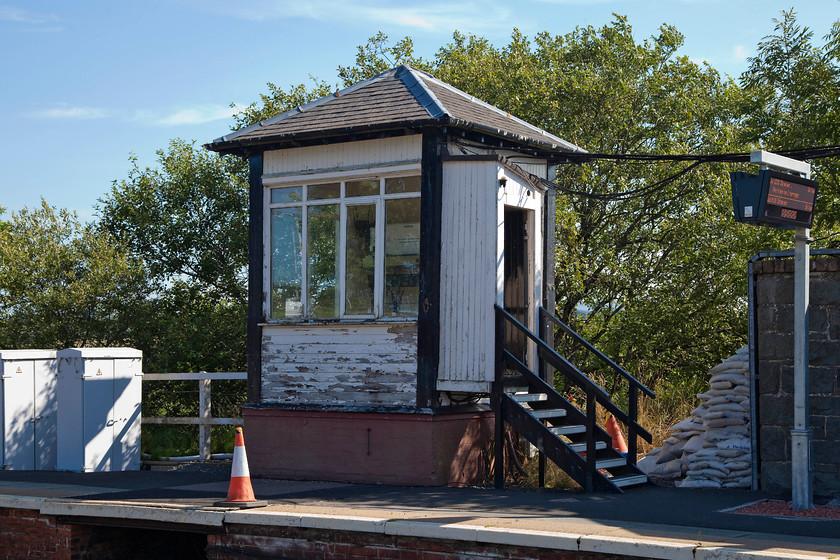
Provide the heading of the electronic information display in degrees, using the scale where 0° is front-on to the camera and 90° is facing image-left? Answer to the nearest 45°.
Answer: approximately 315°

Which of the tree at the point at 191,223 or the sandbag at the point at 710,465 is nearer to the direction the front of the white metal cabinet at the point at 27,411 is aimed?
the sandbag

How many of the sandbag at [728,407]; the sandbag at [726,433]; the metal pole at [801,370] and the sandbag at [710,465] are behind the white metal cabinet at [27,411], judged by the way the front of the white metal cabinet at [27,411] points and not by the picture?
0

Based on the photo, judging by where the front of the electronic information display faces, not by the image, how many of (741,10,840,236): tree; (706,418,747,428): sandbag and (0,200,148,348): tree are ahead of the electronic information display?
0

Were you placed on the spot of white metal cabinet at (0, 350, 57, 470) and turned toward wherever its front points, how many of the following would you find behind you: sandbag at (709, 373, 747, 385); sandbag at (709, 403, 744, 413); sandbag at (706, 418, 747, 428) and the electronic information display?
0

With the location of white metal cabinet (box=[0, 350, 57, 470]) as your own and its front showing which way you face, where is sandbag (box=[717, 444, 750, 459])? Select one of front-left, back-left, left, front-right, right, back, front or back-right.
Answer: front-left

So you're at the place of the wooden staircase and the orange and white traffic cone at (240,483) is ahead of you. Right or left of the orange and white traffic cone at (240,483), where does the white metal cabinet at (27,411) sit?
right

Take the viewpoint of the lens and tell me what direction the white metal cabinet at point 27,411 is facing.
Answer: facing the viewer

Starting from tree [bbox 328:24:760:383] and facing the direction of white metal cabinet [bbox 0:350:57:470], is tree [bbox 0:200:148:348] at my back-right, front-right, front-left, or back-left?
front-right

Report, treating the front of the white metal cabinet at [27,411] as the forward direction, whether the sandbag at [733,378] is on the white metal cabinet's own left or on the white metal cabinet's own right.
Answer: on the white metal cabinet's own left

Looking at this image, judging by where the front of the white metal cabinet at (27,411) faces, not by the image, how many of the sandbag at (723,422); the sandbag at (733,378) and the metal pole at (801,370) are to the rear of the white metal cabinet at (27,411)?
0

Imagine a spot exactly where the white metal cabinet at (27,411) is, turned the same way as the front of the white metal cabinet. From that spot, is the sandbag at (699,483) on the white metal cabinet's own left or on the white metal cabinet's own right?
on the white metal cabinet's own left

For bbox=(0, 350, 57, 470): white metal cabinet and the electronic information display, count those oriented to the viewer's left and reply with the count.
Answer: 0

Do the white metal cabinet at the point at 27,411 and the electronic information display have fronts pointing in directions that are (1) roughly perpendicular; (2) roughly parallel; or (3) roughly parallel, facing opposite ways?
roughly parallel

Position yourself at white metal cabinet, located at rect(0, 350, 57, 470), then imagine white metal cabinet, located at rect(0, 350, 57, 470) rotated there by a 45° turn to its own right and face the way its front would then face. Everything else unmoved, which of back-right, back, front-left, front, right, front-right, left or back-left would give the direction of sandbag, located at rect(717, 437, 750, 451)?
left

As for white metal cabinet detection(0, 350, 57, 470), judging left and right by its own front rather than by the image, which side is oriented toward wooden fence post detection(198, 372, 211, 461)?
left

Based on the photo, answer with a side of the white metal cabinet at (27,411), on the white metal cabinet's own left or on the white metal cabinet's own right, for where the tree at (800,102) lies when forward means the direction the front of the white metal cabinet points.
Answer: on the white metal cabinet's own left

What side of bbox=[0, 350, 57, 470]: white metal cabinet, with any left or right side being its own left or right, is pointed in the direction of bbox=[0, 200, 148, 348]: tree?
back

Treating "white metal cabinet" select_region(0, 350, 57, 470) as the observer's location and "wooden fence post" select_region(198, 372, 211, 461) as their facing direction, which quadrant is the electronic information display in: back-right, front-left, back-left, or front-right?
front-right
